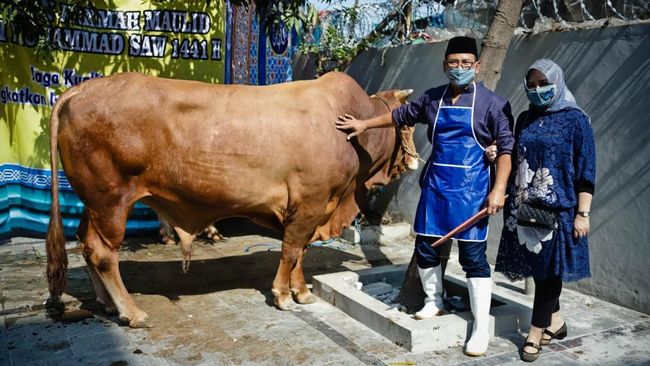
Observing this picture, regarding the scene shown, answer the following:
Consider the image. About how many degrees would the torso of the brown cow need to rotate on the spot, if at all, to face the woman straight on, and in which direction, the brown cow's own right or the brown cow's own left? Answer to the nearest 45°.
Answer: approximately 45° to the brown cow's own right

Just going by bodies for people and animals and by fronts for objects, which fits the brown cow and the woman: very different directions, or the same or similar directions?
very different directions

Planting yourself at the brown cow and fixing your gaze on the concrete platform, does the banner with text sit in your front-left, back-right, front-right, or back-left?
back-left

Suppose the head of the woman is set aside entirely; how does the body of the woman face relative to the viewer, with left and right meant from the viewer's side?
facing the viewer and to the left of the viewer

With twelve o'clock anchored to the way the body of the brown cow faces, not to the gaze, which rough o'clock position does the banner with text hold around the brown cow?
The banner with text is roughly at 8 o'clock from the brown cow.

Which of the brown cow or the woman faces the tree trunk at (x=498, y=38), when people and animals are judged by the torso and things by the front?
the brown cow

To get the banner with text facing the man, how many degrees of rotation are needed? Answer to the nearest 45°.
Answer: approximately 45° to its left

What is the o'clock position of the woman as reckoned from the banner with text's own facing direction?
The woman is roughly at 11 o'clock from the banner with text.

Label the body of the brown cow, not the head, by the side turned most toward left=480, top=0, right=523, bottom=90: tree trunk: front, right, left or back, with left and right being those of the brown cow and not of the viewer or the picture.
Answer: front

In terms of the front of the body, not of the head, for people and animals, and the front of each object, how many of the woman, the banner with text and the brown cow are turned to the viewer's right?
1

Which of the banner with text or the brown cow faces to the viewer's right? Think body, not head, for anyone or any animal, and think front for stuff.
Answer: the brown cow

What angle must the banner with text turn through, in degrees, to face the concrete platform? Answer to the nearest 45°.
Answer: approximately 45° to its left

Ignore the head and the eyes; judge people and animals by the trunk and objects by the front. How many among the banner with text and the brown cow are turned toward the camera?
1

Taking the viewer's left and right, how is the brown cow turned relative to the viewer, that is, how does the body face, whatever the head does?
facing to the right of the viewer

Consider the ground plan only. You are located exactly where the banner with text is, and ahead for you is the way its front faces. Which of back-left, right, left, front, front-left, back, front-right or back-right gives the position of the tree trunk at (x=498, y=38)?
front-left

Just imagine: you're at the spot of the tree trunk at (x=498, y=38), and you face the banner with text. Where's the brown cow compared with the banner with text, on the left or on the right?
left

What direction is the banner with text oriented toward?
toward the camera

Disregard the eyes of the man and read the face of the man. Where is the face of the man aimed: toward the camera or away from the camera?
toward the camera
